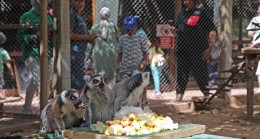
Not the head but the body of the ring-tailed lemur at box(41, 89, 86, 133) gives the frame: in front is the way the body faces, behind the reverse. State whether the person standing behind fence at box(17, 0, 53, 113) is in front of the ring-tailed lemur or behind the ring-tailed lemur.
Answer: behind

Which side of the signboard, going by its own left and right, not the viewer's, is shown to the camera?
front

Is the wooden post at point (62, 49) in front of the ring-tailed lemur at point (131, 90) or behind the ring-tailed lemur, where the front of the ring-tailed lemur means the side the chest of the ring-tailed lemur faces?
behind

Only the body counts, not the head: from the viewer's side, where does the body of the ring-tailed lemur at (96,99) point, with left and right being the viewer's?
facing the viewer

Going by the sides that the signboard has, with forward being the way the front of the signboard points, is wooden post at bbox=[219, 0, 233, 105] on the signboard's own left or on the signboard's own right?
on the signboard's own left

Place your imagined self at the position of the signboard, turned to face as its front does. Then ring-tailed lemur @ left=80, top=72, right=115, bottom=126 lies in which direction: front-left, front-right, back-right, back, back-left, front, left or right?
front

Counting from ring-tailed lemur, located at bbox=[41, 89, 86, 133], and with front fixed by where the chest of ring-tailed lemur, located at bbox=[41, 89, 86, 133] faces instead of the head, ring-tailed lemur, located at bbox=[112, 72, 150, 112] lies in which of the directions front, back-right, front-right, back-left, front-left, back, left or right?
left
